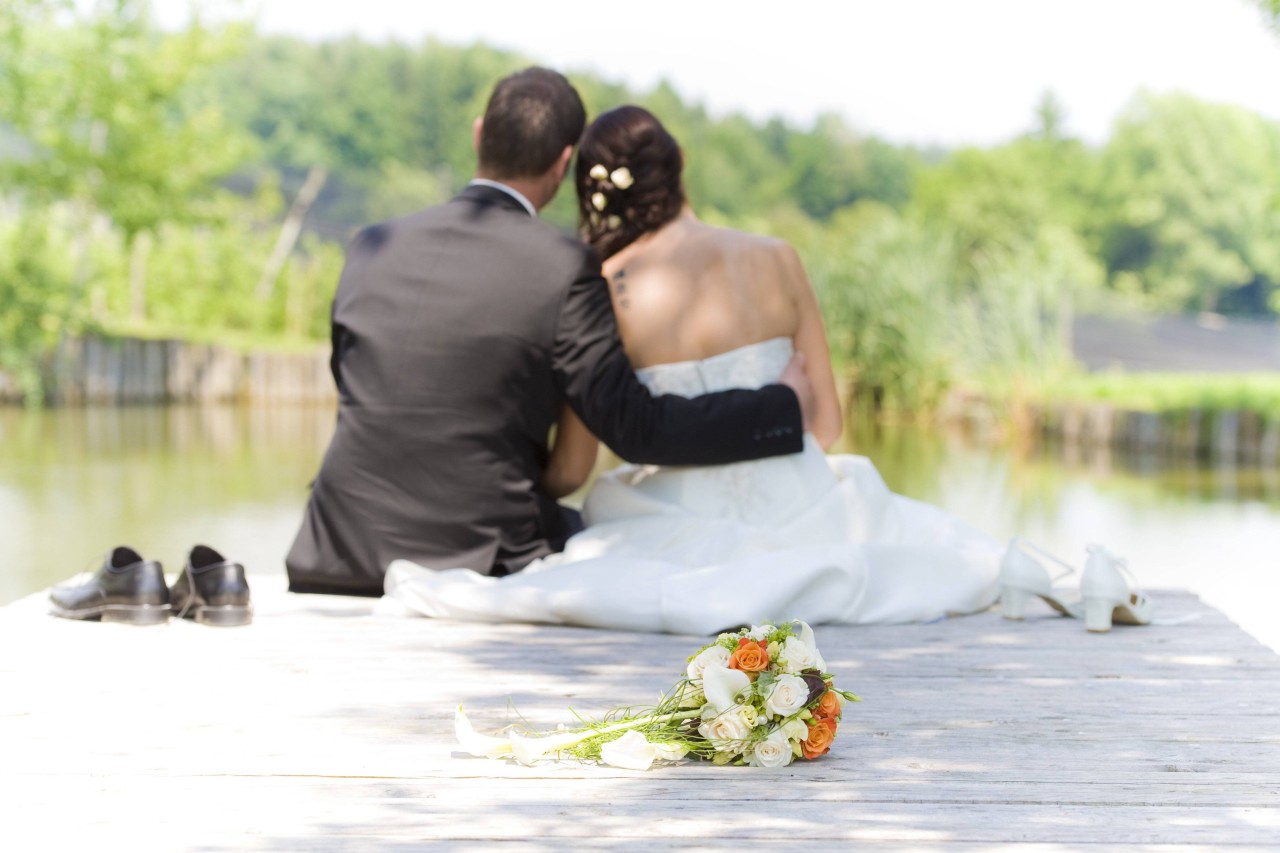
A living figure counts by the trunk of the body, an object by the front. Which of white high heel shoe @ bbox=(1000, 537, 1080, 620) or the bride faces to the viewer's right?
the white high heel shoe

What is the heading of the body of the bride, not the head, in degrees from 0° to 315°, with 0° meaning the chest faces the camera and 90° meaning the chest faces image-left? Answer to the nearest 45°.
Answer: approximately 180°

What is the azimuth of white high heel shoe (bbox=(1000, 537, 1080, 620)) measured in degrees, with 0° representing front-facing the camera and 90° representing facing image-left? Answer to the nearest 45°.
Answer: approximately 270°

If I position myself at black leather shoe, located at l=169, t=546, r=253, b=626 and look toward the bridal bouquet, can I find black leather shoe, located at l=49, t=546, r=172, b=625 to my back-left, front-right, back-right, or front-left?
back-right

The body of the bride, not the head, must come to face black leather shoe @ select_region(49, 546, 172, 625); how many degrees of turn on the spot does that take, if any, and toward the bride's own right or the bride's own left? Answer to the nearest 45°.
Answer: approximately 135° to the bride's own left

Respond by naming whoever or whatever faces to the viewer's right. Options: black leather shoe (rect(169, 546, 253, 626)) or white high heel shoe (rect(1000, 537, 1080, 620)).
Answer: the white high heel shoe

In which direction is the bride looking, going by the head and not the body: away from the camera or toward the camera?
away from the camera

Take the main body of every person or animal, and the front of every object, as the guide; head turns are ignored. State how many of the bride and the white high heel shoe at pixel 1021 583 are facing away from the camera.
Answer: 1

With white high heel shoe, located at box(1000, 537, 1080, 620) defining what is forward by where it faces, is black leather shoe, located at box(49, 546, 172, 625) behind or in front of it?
behind

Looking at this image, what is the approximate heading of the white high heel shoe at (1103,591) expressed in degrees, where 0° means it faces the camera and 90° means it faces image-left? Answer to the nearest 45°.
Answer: approximately 225°

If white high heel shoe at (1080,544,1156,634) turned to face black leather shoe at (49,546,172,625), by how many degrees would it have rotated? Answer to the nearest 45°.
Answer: approximately 135° to its left
